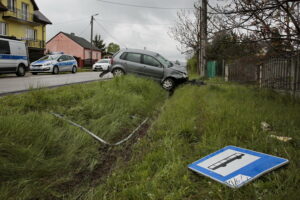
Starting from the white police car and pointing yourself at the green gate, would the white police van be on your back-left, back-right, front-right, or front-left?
back-right

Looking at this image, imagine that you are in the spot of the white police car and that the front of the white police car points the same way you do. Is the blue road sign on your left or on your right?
on your left

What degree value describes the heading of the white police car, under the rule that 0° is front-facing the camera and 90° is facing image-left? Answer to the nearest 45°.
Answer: approximately 45°

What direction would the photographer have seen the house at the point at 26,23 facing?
facing the viewer and to the right of the viewer

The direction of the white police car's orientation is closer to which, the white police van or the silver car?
the white police van

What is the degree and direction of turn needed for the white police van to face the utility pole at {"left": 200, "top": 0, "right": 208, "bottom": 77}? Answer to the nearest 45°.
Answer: approximately 90° to its left

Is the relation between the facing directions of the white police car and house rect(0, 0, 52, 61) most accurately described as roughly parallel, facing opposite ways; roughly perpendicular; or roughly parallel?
roughly perpendicular
